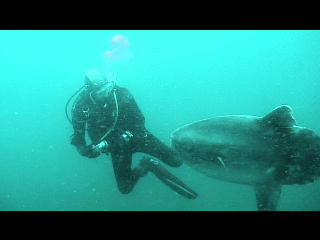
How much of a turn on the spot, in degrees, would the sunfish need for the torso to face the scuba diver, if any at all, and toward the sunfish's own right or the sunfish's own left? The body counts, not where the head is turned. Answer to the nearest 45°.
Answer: approximately 45° to the sunfish's own right

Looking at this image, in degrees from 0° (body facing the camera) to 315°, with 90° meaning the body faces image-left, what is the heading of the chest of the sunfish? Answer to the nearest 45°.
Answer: approximately 90°

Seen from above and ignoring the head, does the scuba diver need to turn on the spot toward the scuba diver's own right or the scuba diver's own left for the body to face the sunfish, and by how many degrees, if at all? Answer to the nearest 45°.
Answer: approximately 90° to the scuba diver's own left
